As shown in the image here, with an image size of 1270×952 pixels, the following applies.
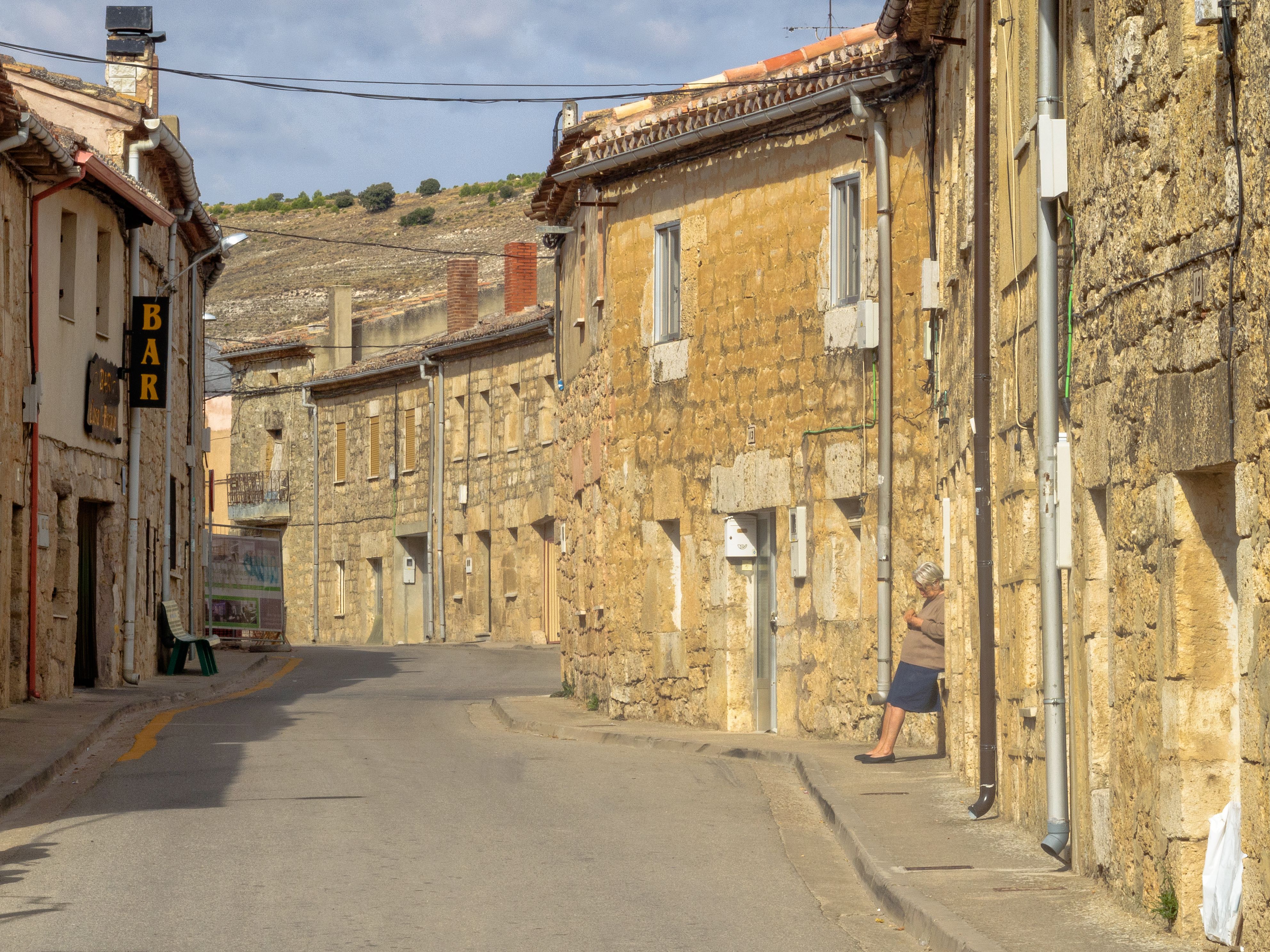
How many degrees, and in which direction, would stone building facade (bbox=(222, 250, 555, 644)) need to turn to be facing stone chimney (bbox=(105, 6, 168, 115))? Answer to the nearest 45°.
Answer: approximately 45° to its left

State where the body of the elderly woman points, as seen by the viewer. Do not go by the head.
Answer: to the viewer's left

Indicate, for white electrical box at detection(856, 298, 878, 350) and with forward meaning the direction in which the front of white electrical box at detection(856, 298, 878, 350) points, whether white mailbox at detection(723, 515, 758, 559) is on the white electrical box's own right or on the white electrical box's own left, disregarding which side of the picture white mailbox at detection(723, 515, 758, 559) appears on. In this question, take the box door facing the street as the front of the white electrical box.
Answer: on the white electrical box's own right

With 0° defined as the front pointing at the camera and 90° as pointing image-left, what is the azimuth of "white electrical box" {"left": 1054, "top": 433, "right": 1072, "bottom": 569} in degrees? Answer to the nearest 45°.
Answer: approximately 90°

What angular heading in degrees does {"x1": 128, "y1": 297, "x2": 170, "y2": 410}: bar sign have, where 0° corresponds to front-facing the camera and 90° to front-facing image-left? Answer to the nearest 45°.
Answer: approximately 0°

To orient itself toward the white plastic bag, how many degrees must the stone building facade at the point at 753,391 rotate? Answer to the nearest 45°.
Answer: approximately 45° to its left

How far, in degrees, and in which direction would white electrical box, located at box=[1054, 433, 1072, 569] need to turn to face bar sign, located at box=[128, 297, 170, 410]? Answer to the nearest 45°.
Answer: approximately 45° to its right

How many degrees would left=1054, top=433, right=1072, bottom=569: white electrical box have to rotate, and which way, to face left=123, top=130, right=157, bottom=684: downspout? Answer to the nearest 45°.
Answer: approximately 45° to its right
